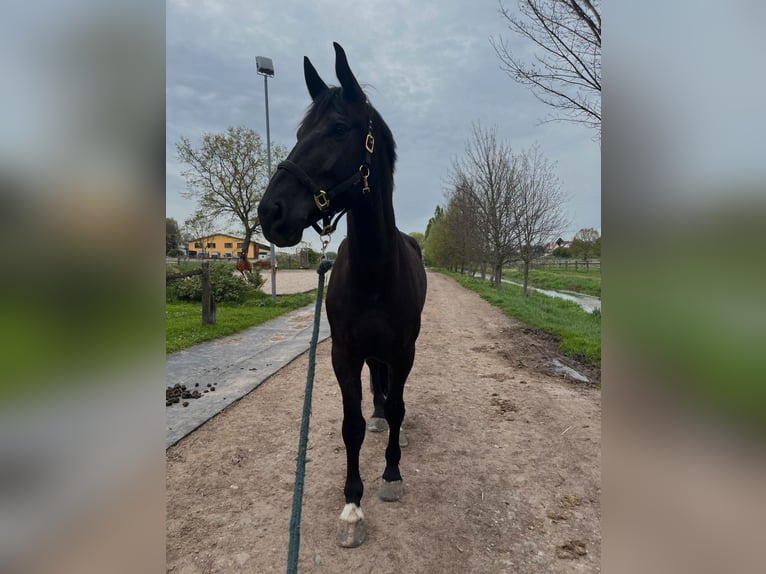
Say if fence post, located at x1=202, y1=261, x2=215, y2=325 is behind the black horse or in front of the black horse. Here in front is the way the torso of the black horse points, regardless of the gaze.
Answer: behind

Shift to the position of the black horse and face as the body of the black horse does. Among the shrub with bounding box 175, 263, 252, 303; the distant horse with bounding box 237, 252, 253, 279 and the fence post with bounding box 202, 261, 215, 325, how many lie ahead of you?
0

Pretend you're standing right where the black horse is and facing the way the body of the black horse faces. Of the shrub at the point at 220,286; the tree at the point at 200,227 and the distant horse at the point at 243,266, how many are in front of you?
0

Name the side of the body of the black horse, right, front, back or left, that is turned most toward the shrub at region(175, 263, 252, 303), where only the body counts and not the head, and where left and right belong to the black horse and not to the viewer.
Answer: back

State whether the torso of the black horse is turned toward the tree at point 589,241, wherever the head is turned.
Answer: no

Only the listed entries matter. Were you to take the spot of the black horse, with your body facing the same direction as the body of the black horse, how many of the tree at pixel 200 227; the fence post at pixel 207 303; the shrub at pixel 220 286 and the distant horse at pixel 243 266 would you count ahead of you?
0

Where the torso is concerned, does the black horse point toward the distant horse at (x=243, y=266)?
no

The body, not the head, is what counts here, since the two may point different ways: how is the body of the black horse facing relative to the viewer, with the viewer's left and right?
facing the viewer

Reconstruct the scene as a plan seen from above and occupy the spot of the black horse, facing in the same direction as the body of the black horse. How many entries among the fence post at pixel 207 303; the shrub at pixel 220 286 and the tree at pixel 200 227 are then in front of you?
0
